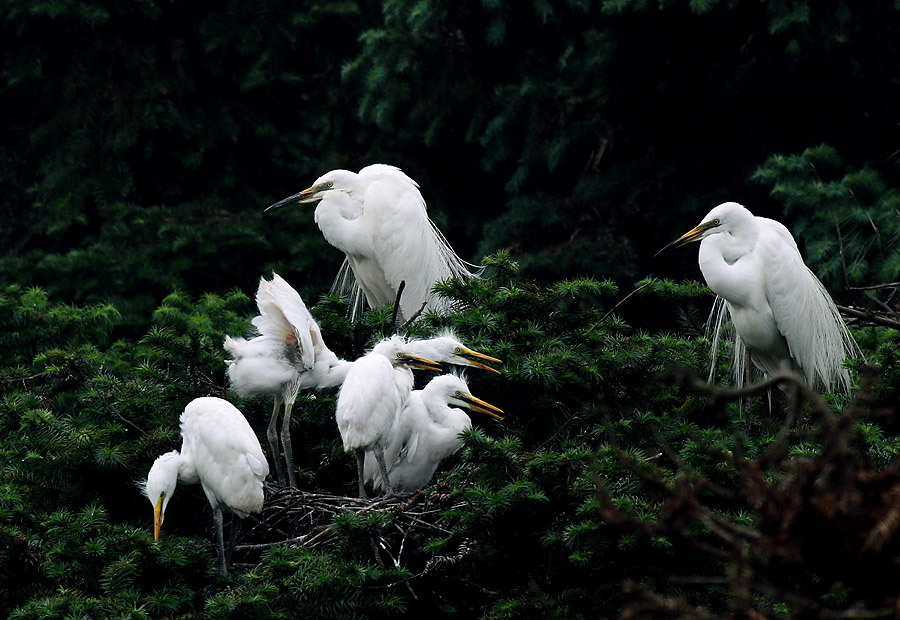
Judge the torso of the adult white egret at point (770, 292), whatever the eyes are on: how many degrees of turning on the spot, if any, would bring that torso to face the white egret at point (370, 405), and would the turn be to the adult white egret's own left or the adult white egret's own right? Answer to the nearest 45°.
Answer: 0° — it already faces it

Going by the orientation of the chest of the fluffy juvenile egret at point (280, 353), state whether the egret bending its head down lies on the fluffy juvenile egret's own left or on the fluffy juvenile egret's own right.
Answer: on the fluffy juvenile egret's own right

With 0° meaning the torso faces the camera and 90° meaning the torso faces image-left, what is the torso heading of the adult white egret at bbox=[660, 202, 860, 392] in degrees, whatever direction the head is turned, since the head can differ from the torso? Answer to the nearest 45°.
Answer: approximately 45°

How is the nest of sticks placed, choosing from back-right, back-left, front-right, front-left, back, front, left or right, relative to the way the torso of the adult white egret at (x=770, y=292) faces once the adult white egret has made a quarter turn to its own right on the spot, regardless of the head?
left

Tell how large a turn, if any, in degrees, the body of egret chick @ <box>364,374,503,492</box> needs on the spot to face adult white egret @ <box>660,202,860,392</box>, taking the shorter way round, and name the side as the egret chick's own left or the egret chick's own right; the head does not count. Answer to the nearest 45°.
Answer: approximately 45° to the egret chick's own left

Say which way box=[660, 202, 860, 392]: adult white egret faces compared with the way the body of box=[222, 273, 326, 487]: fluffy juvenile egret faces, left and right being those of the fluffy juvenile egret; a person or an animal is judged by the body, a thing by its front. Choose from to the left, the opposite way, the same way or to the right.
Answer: the opposite way

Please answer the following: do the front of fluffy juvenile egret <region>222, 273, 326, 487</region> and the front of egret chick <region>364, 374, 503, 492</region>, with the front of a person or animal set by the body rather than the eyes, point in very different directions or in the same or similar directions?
same or similar directions

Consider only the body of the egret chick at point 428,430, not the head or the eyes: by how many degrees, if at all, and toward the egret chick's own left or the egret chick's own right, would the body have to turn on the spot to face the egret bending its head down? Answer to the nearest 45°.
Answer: approximately 135° to the egret chick's own right

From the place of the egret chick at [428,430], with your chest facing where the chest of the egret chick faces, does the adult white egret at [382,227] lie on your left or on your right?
on your left

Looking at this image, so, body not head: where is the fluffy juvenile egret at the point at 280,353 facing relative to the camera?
to the viewer's right

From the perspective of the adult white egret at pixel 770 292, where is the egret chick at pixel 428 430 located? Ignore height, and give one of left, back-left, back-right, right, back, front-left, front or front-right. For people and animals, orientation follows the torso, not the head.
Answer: front

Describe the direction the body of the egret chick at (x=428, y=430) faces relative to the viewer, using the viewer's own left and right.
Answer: facing to the right of the viewer

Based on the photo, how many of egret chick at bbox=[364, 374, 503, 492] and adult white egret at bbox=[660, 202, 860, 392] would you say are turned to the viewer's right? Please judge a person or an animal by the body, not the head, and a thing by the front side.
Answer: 1

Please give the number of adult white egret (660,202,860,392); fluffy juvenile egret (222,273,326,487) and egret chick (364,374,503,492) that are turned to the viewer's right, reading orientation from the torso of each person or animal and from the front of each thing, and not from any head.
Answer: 2

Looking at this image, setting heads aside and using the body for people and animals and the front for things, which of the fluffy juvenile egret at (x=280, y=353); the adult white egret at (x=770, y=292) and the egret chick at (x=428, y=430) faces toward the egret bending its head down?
the adult white egret

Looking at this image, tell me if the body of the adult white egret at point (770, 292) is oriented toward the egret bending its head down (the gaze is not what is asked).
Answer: yes

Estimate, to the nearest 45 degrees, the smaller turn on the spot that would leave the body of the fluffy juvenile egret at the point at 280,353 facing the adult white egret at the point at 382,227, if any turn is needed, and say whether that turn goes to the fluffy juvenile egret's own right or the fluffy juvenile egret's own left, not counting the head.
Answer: approximately 90° to the fluffy juvenile egret's own left
